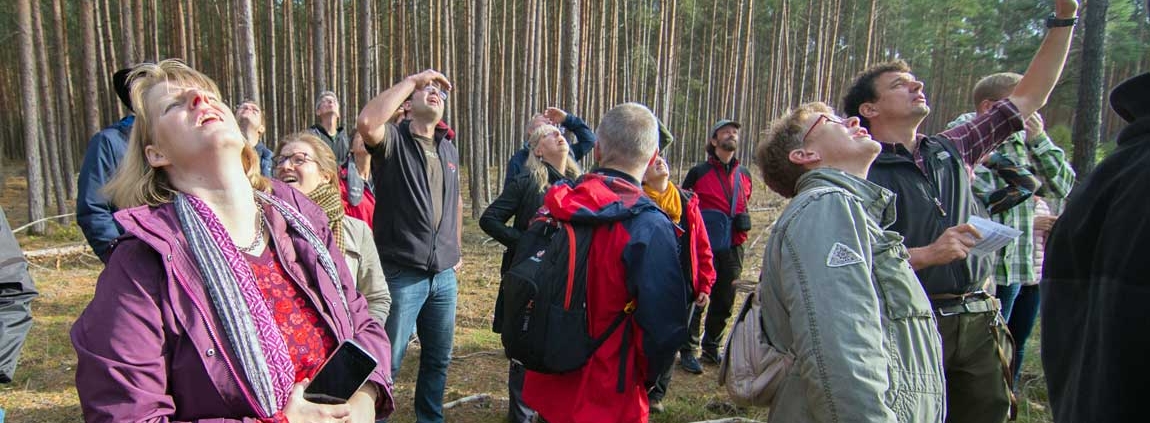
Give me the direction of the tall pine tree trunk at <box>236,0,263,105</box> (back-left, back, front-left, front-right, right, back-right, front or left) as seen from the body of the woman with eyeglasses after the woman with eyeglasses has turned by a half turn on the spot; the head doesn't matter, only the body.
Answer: front-left

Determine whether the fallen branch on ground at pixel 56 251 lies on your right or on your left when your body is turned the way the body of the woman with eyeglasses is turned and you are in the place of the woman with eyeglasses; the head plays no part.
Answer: on your right

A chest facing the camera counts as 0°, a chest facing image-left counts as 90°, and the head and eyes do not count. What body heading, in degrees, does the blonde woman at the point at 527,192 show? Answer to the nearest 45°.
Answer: approximately 315°

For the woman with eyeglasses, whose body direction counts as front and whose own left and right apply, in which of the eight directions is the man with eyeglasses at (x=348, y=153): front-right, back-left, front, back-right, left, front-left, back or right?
back-right

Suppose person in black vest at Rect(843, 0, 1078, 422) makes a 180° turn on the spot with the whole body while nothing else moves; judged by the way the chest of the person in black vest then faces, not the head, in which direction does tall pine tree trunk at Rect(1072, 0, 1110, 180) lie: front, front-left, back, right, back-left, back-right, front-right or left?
front-right

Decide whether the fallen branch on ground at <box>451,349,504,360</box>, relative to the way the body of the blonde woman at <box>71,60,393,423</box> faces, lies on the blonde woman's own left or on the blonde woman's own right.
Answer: on the blonde woman's own left
